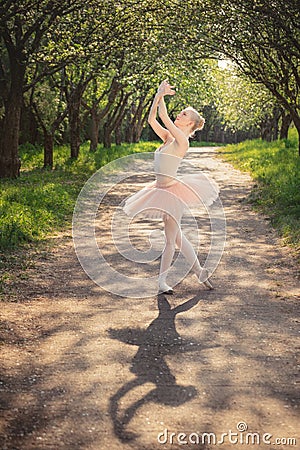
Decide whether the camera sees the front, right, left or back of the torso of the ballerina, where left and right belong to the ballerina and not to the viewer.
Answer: left

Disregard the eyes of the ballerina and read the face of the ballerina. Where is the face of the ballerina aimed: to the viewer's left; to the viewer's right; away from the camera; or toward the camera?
to the viewer's left

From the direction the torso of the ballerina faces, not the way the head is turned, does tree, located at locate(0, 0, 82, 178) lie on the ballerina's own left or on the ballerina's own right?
on the ballerina's own right
